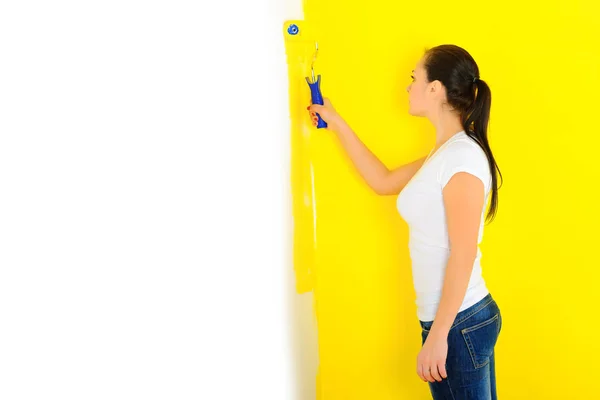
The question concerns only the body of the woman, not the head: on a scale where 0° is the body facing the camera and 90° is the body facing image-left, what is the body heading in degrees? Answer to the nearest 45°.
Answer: approximately 90°

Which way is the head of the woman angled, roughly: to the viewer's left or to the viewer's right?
to the viewer's left
